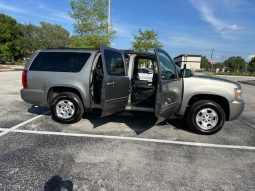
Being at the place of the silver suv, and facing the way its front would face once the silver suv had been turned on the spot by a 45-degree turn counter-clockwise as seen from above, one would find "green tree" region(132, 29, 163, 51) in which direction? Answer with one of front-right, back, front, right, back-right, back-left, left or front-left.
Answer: front-left

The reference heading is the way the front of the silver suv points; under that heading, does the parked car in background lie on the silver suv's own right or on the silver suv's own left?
on the silver suv's own left

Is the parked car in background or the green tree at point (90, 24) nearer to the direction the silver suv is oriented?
the parked car in background

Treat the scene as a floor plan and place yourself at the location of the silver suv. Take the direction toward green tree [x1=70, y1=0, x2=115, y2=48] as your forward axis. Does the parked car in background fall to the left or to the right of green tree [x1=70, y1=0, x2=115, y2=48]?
right

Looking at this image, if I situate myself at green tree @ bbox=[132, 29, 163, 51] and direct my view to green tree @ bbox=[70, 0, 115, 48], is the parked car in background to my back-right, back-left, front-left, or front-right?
front-left

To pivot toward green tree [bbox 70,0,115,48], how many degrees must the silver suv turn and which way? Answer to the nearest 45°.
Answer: approximately 90° to its left

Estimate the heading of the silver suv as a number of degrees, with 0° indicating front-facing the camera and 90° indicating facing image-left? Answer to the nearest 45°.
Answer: approximately 270°
